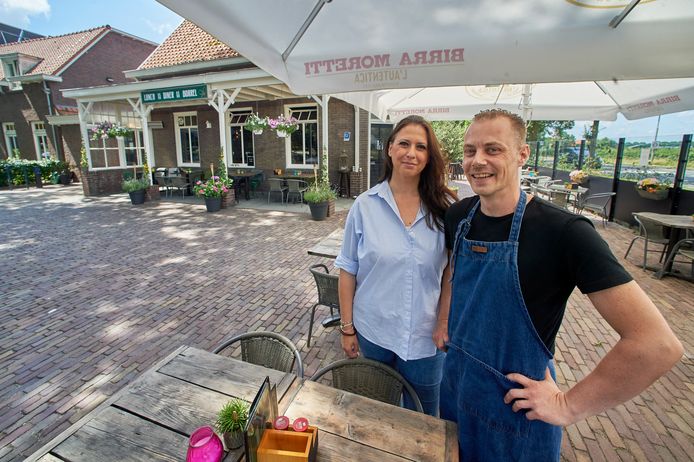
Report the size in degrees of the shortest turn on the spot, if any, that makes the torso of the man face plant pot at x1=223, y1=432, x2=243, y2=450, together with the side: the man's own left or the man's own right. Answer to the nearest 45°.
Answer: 0° — they already face it

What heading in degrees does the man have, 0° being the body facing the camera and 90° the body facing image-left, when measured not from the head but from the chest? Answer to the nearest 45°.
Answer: approximately 45°

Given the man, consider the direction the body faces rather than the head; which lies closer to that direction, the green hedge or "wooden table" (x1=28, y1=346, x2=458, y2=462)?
the wooden table

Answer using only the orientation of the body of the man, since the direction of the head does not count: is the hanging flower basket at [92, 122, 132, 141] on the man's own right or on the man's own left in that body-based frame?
on the man's own right

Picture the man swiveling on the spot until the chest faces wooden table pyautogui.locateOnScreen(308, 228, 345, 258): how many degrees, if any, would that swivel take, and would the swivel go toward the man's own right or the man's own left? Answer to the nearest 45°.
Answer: approximately 90° to the man's own right

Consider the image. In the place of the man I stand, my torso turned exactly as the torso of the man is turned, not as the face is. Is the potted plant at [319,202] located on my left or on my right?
on my right

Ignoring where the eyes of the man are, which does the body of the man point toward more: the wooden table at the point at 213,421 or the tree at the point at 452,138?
the wooden table

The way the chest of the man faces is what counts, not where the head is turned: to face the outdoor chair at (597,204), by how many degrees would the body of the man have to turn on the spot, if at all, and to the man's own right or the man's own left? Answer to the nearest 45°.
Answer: approximately 135° to the man's own right
